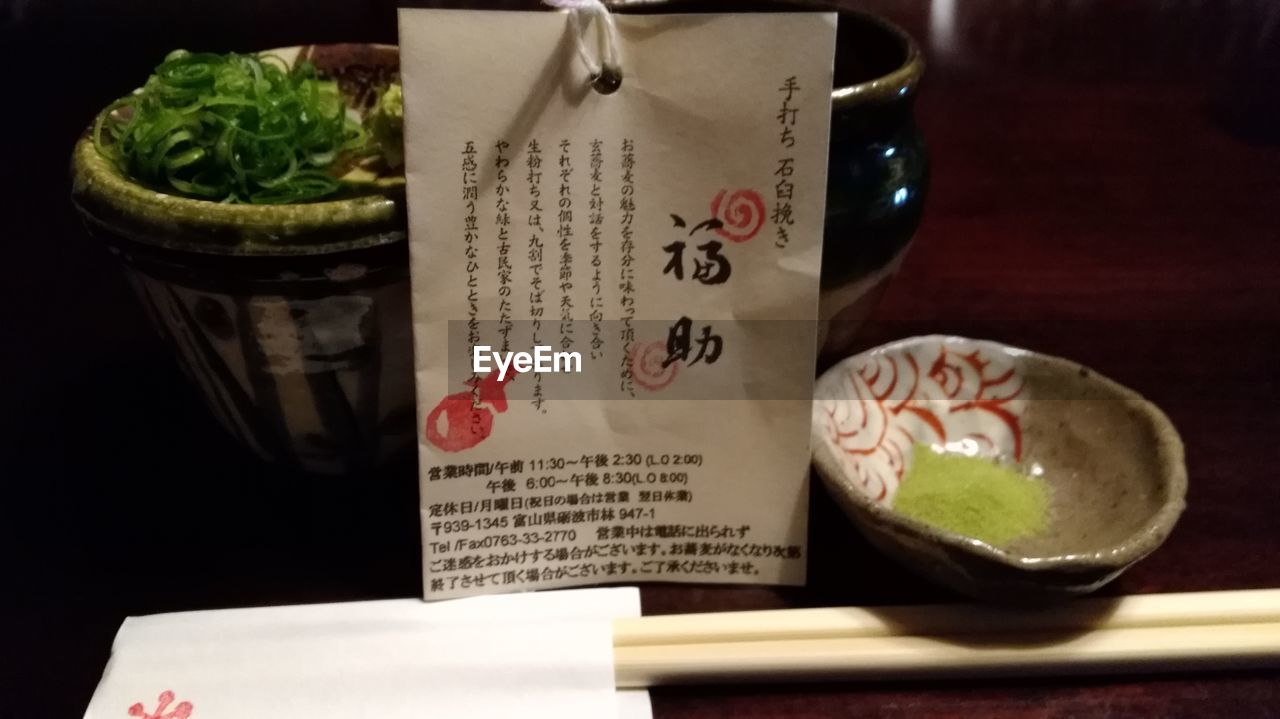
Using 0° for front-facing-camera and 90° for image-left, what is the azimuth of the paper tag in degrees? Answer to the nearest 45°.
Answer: approximately 0°
